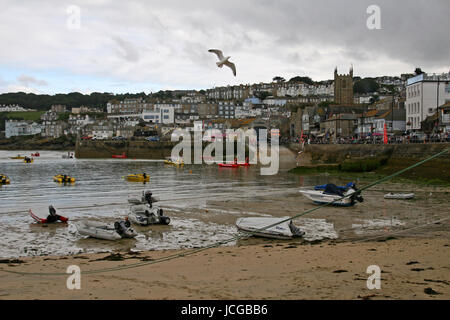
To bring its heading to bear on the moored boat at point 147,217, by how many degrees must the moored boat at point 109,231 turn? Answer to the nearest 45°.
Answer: approximately 135° to its right

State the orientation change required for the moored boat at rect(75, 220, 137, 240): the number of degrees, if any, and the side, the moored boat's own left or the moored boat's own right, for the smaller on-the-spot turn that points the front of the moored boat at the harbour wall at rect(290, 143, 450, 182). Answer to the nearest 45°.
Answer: approximately 135° to the moored boat's own right

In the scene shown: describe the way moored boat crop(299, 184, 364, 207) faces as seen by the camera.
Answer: facing to the left of the viewer

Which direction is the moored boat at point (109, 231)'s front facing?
to the viewer's left

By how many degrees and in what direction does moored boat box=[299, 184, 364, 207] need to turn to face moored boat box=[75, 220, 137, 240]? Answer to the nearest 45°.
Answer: approximately 45° to its left

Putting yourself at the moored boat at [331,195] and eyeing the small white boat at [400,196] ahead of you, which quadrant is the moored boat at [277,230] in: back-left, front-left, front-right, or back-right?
back-right
